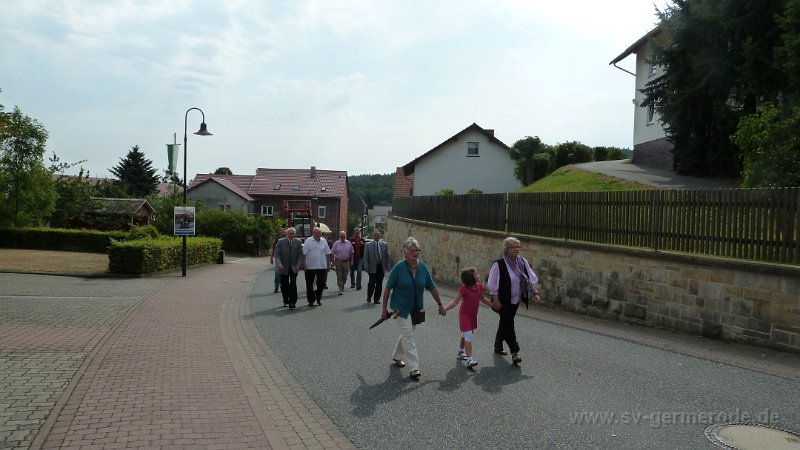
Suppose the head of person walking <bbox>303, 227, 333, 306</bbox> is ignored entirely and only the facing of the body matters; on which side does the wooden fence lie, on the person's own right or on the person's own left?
on the person's own left

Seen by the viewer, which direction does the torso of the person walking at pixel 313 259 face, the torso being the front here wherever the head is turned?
toward the camera

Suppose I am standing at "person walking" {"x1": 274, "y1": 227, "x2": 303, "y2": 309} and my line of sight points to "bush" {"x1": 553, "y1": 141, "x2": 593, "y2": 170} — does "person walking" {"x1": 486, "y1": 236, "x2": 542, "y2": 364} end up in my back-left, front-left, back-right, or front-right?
back-right

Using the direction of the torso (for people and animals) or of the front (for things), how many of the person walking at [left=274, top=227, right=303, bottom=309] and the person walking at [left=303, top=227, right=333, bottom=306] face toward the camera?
2

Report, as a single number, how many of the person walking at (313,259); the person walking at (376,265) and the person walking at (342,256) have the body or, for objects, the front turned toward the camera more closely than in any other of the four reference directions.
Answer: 3

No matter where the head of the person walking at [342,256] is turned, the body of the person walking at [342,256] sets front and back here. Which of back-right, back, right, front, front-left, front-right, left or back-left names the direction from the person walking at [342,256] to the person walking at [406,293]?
front

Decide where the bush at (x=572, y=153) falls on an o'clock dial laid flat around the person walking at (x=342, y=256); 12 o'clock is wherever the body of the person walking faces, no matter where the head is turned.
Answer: The bush is roughly at 7 o'clock from the person walking.

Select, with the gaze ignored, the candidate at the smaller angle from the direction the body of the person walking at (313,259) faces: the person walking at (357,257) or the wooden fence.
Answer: the wooden fence

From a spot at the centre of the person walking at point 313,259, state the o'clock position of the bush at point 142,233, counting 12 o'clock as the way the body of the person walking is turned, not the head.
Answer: The bush is roughly at 5 o'clock from the person walking.

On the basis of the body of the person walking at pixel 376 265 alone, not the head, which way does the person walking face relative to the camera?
toward the camera

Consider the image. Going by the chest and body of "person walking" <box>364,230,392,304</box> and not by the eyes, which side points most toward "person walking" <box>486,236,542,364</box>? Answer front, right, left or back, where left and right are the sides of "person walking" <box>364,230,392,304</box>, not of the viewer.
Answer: front

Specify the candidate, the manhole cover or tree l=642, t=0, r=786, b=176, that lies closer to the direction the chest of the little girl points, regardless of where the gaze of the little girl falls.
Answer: the manhole cover

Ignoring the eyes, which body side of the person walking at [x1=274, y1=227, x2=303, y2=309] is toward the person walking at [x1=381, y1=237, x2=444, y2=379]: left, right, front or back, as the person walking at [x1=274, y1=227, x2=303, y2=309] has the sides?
front

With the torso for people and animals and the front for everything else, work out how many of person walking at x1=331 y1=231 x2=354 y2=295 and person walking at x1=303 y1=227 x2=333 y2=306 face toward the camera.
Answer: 2

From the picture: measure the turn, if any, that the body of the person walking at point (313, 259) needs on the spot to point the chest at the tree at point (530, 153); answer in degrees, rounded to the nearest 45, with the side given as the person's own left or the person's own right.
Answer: approximately 135° to the person's own left

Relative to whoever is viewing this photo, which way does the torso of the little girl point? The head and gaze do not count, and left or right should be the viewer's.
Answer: facing the viewer and to the right of the viewer

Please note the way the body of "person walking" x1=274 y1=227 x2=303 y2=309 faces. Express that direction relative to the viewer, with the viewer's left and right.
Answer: facing the viewer
